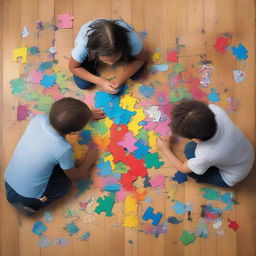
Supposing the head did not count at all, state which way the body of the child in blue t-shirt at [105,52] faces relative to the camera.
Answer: toward the camera

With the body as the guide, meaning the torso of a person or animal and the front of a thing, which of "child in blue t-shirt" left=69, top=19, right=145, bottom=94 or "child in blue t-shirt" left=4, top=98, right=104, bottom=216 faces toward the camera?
"child in blue t-shirt" left=69, top=19, right=145, bottom=94

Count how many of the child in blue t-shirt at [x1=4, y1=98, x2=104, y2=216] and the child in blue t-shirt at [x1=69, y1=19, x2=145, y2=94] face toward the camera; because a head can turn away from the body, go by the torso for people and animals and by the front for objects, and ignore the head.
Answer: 1

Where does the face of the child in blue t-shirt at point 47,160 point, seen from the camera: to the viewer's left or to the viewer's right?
to the viewer's right

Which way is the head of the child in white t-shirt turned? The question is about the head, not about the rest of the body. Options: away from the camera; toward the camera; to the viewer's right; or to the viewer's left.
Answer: to the viewer's left

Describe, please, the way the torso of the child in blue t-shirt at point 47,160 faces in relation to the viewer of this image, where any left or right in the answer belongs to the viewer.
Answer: facing away from the viewer and to the right of the viewer
